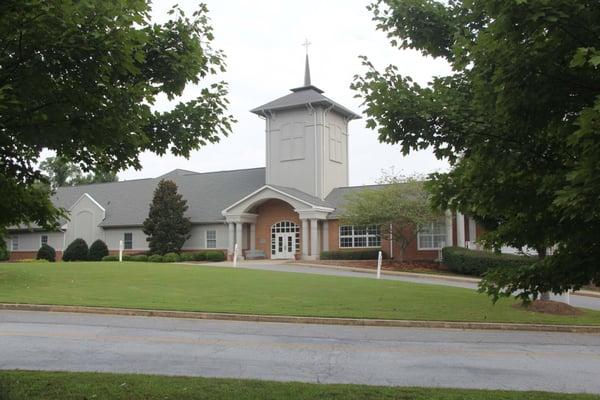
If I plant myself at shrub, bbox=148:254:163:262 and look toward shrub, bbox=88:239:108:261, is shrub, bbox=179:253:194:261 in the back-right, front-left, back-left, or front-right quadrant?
back-right

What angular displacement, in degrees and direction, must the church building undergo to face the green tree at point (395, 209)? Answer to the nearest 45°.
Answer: approximately 90° to its left

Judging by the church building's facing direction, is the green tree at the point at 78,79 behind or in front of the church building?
in front

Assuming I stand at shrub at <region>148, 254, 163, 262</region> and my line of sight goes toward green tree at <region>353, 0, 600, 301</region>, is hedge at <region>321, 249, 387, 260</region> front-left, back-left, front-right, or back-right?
front-left

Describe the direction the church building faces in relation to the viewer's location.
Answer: facing the viewer and to the left of the viewer

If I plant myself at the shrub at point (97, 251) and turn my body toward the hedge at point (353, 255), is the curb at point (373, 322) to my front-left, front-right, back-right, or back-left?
front-right

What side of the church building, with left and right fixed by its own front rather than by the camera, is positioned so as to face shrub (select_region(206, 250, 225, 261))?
front

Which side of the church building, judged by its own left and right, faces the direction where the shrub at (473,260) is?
left

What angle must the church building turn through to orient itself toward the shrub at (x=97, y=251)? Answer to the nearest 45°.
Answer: approximately 45° to its right

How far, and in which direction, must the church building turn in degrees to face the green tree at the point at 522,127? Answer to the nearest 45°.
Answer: approximately 45° to its left
